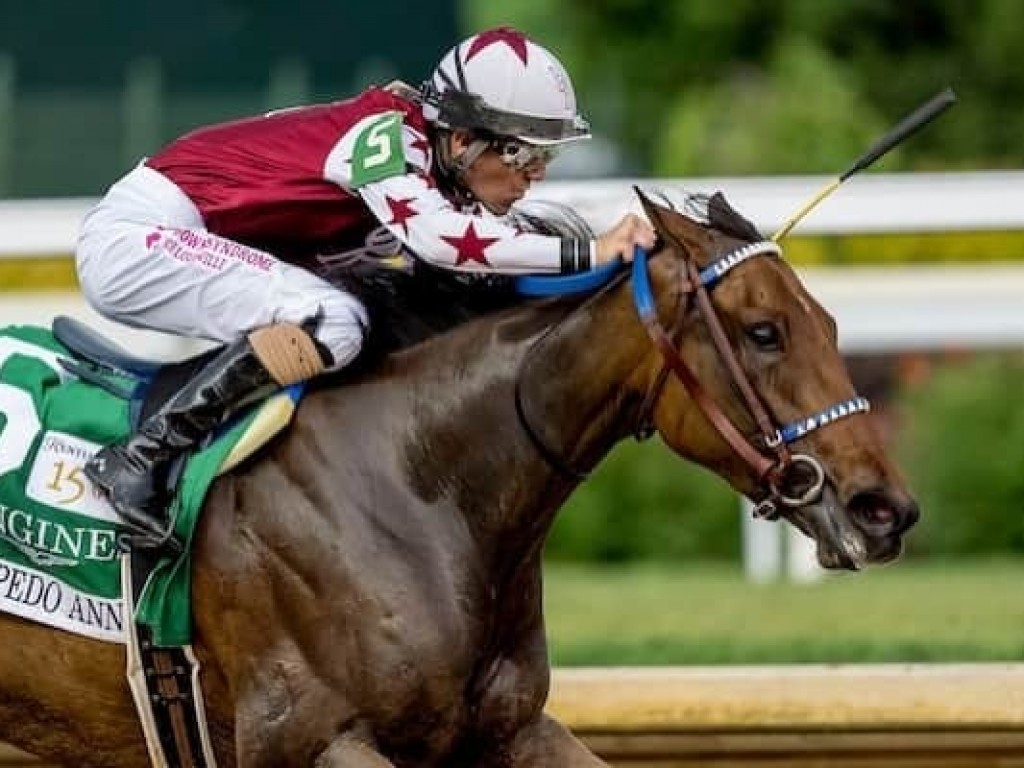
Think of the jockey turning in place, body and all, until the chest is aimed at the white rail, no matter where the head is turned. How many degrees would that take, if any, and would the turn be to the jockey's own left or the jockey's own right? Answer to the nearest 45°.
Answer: approximately 45° to the jockey's own left

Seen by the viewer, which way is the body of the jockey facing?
to the viewer's right
